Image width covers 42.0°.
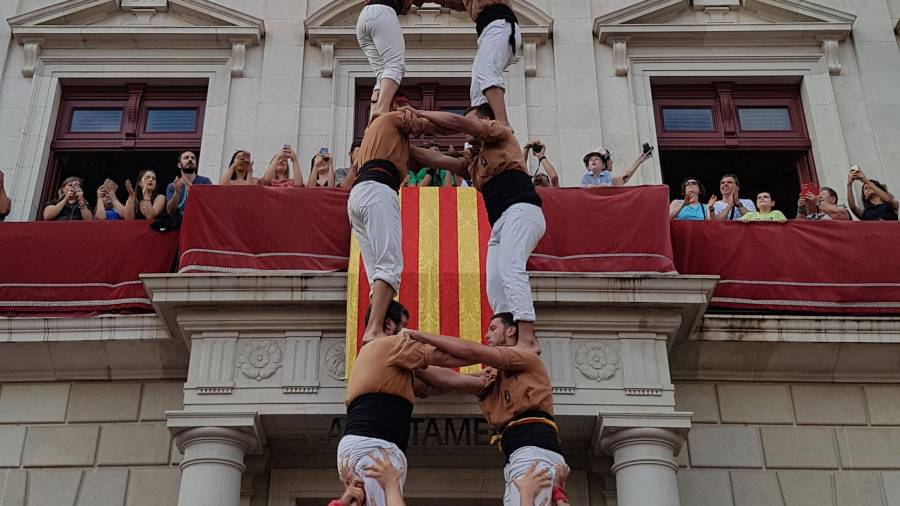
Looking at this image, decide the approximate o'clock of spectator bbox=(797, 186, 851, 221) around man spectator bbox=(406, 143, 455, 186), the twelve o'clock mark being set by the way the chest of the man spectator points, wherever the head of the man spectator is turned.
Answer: The spectator is roughly at 9 o'clock from the man spectator.

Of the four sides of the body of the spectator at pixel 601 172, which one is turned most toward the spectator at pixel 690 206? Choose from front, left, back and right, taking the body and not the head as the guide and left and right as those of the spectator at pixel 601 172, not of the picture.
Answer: left

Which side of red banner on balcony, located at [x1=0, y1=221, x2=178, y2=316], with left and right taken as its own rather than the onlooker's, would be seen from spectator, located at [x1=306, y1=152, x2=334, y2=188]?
left

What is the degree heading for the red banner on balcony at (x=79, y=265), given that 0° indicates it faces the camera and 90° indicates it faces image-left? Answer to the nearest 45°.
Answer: approximately 0°

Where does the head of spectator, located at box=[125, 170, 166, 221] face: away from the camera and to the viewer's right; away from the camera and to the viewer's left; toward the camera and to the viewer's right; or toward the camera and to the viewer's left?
toward the camera and to the viewer's right

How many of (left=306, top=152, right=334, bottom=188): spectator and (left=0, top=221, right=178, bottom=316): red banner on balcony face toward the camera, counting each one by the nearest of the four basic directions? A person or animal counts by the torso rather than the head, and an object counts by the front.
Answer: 2

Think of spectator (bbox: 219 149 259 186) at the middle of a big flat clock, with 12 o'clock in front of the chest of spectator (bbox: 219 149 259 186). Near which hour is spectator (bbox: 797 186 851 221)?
spectator (bbox: 797 186 851 221) is roughly at 9 o'clock from spectator (bbox: 219 149 259 186).
